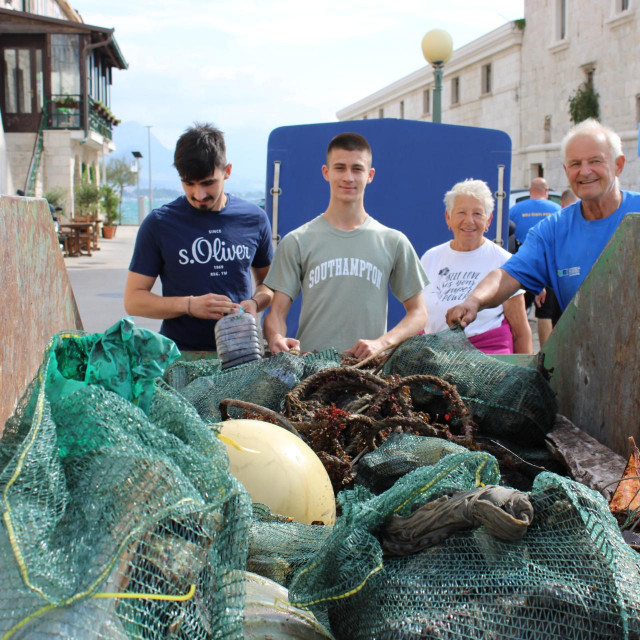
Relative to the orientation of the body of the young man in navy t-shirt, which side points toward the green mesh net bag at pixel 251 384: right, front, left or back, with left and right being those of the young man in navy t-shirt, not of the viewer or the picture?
front

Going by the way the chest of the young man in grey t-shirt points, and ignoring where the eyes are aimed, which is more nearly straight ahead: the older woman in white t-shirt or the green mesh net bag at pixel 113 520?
the green mesh net bag

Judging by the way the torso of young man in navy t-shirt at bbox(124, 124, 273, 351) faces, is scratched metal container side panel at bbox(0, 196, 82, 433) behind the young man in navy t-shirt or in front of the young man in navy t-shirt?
in front

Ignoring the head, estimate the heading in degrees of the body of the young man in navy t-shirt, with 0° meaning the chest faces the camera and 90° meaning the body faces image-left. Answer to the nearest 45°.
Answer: approximately 0°

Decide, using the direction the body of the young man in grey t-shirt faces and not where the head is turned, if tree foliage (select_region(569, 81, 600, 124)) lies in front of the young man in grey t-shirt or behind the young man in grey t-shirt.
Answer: behind

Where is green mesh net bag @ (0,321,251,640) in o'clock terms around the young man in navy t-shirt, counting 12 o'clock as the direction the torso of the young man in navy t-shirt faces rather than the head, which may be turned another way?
The green mesh net bag is roughly at 12 o'clock from the young man in navy t-shirt.

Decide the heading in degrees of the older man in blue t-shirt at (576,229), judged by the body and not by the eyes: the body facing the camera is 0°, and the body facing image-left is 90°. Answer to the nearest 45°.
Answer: approximately 45°

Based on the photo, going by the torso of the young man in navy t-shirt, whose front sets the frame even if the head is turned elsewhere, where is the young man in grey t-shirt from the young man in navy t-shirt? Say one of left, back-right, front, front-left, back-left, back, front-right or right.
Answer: left

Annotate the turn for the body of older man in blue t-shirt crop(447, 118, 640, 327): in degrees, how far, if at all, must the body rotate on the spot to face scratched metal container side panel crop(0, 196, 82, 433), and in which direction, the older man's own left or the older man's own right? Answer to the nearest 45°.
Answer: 0° — they already face it

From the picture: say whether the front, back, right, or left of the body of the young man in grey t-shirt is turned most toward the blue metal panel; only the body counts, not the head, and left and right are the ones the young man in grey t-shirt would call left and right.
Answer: back
